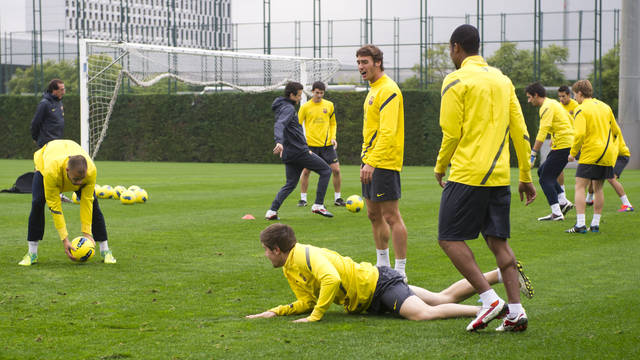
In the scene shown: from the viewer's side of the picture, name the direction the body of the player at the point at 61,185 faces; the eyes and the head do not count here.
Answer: toward the camera

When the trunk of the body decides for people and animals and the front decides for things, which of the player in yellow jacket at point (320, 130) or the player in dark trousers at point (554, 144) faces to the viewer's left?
the player in dark trousers

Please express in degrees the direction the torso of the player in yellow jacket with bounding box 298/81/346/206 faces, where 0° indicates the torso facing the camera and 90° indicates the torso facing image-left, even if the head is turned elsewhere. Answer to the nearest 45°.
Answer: approximately 0°

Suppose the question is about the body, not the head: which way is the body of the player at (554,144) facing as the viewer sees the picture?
to the viewer's left

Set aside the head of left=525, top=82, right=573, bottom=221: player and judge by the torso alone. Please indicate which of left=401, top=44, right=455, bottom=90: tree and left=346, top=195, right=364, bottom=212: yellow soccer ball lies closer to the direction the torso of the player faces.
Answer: the yellow soccer ball

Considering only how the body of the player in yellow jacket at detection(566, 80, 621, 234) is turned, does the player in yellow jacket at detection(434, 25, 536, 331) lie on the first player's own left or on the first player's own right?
on the first player's own left

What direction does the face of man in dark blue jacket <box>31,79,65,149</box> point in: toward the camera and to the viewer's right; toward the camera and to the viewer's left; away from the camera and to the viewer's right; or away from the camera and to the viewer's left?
toward the camera and to the viewer's right

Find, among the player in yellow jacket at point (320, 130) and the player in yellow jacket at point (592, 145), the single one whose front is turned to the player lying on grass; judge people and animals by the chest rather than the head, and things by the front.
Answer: the player in yellow jacket at point (320, 130)
